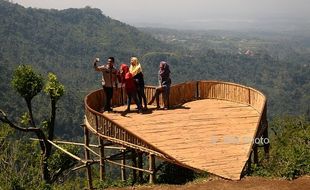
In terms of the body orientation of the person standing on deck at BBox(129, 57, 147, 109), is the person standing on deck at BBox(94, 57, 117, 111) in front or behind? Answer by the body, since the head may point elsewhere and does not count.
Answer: in front
